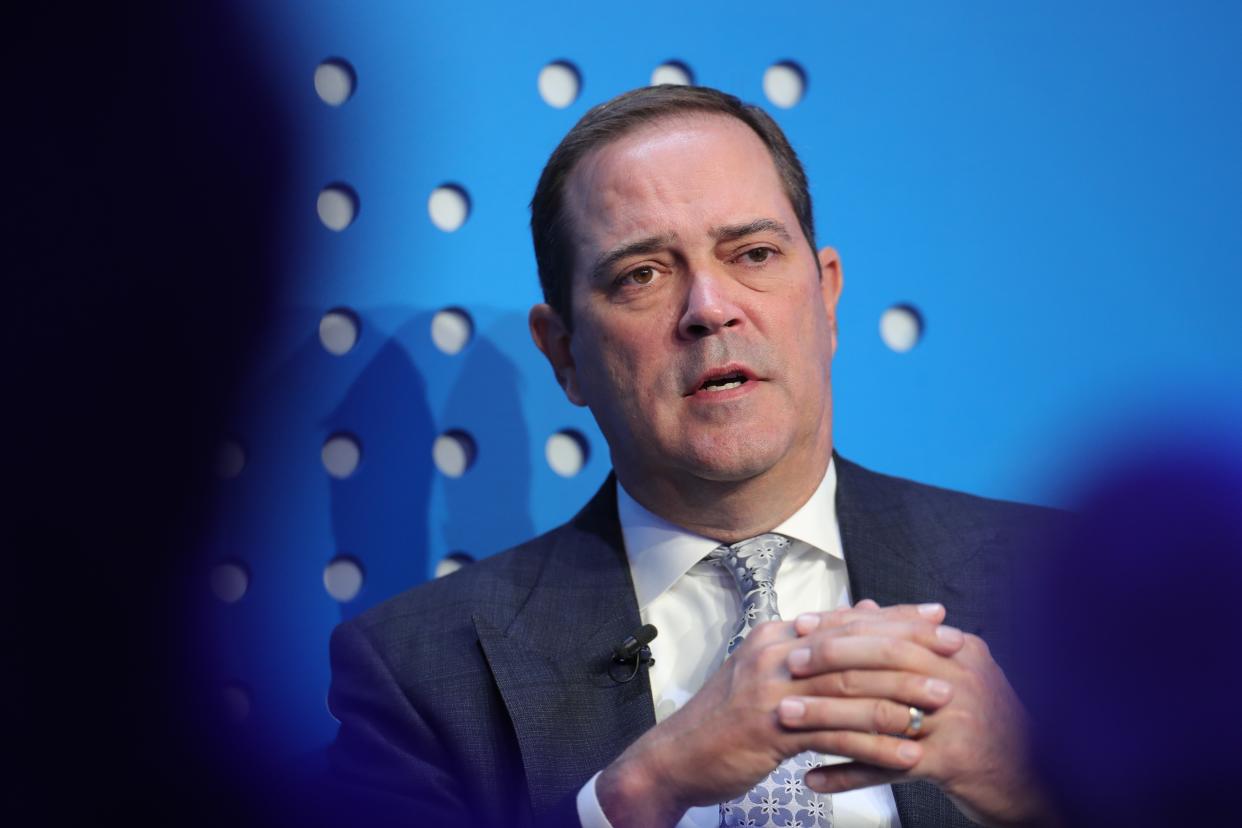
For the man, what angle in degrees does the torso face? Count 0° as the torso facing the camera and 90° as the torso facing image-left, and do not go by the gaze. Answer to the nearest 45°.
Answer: approximately 0°
